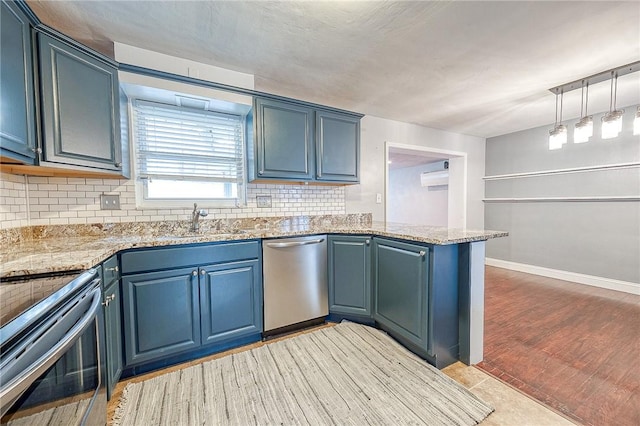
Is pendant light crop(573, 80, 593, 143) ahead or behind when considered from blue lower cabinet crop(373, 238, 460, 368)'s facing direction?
behind

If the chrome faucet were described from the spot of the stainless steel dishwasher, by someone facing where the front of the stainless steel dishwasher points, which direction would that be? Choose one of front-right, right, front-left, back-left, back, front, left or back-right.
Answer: back-right

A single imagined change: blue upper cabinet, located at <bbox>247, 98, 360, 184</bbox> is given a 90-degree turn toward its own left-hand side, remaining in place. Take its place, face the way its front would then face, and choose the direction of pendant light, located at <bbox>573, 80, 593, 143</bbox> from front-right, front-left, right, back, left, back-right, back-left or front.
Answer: front-right

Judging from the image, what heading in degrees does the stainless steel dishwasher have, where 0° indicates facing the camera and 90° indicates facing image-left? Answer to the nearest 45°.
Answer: approximately 315°

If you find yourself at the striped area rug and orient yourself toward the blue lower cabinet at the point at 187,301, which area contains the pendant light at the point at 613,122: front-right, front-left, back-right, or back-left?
back-right

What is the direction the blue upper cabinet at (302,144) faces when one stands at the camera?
facing the viewer and to the right of the viewer

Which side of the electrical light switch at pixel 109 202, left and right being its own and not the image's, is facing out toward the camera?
front

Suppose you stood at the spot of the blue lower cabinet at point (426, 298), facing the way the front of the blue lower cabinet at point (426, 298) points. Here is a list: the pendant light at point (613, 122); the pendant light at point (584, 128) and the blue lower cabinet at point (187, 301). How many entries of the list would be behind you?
2

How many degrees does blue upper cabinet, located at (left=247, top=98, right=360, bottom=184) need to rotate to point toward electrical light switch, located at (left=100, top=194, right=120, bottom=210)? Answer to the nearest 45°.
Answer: approximately 135° to its right

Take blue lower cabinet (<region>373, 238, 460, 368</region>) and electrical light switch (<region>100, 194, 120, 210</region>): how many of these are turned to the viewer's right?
0
